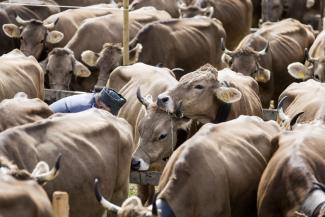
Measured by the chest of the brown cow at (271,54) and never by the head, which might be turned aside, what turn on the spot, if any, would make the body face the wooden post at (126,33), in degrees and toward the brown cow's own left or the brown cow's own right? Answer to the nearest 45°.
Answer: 0° — it already faces it

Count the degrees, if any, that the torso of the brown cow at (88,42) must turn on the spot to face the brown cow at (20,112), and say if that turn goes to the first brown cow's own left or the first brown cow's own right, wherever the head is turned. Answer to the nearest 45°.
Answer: approximately 45° to the first brown cow's own left

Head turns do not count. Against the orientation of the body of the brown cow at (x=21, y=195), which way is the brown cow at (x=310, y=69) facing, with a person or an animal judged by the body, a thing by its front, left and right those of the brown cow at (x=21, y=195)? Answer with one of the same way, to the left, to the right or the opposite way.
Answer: the opposite way

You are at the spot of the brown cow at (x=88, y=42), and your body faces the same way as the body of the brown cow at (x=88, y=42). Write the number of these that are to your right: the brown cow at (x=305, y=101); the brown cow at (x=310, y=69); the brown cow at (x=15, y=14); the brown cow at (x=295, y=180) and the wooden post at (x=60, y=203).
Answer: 1

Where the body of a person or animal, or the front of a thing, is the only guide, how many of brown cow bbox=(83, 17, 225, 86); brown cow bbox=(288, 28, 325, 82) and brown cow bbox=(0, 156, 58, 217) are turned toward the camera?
1

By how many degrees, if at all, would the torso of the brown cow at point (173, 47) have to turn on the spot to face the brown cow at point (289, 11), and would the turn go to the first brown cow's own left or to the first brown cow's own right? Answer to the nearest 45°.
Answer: approximately 135° to the first brown cow's own right
